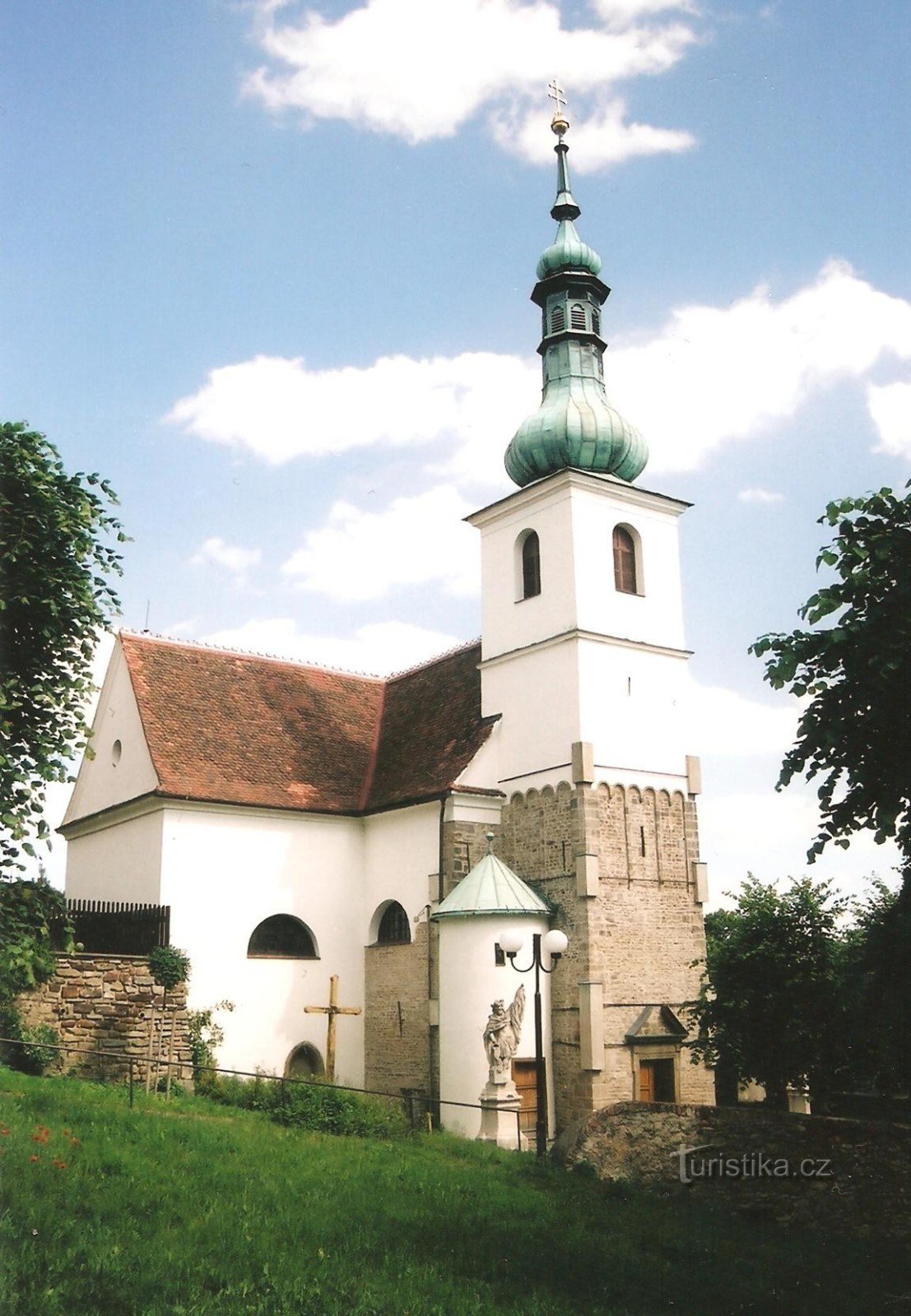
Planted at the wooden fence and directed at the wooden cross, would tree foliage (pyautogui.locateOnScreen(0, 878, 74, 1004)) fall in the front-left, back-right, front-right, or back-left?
back-right

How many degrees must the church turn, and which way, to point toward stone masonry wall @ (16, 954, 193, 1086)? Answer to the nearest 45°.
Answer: approximately 90° to its right

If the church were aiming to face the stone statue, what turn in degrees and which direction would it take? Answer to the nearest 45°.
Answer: approximately 45° to its right

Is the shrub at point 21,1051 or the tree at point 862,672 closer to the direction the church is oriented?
the tree

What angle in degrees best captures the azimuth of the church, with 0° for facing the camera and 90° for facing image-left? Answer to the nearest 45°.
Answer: approximately 315°

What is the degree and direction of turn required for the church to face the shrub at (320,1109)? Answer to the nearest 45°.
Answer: approximately 90° to its right

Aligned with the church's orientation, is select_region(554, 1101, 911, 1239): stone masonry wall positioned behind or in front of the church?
in front

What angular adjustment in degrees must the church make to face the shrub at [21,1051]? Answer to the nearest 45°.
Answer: approximately 90° to its right

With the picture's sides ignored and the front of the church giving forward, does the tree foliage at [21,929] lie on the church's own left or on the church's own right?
on the church's own right
